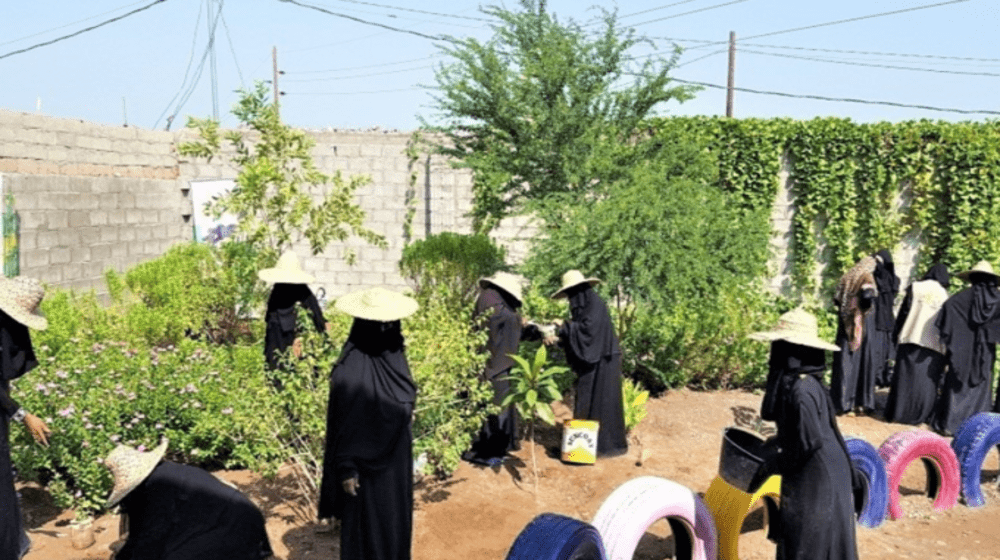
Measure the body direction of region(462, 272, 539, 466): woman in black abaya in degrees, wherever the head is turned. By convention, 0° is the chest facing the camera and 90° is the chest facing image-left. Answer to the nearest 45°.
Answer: approximately 270°

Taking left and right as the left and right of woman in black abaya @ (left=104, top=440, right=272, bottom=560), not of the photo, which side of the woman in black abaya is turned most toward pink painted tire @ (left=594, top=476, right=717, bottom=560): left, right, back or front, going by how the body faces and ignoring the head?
back

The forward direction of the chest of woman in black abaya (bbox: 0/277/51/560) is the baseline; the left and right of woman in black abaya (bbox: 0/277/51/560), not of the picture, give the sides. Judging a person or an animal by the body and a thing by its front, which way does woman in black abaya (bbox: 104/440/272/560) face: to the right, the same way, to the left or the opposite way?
the opposite way

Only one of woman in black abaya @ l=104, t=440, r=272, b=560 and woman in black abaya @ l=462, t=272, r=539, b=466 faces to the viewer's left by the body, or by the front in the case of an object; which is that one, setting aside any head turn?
woman in black abaya @ l=104, t=440, r=272, b=560

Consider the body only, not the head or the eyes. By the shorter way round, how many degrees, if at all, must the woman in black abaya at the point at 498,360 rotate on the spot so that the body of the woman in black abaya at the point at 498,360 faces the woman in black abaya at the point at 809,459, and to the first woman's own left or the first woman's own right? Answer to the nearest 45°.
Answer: approximately 45° to the first woman's own right

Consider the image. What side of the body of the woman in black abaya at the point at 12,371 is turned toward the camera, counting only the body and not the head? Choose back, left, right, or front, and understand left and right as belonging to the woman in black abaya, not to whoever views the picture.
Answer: right

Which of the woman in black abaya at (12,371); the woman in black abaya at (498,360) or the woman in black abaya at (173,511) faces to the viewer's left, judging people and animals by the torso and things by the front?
the woman in black abaya at (173,511)

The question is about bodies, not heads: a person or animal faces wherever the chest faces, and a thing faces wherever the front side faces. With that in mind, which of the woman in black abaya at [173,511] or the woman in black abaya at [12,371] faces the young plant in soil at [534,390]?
the woman in black abaya at [12,371]

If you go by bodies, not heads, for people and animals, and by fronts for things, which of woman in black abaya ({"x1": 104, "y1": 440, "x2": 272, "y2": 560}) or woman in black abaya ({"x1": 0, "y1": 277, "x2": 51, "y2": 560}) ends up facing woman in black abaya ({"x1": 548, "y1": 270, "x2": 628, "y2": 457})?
woman in black abaya ({"x1": 0, "y1": 277, "x2": 51, "y2": 560})

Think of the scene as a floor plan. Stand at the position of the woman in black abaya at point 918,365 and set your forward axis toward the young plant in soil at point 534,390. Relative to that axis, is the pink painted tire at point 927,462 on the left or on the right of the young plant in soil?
left

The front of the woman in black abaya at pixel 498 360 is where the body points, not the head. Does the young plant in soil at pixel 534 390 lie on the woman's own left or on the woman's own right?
on the woman's own right

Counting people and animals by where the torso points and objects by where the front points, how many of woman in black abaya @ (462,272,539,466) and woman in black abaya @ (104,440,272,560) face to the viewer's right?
1

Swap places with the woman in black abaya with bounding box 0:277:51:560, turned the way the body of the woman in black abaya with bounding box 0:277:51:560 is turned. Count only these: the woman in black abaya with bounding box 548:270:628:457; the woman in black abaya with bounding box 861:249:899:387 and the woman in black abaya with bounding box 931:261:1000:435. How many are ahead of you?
3

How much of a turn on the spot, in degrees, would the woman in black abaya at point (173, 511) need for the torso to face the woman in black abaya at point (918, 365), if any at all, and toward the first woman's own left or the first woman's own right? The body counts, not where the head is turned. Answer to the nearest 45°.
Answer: approximately 180°

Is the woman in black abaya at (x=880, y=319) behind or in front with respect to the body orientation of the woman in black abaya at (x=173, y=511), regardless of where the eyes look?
behind

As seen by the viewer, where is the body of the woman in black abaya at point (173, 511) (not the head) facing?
to the viewer's left

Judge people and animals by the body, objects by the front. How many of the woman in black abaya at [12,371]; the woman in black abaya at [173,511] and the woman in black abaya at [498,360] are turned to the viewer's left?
1
